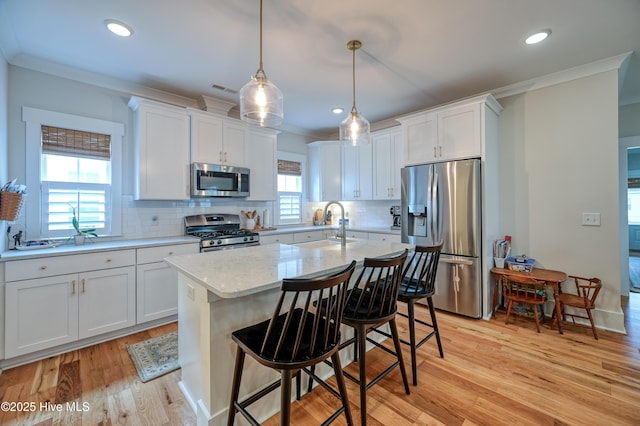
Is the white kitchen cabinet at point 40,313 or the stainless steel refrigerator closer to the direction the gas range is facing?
the stainless steel refrigerator

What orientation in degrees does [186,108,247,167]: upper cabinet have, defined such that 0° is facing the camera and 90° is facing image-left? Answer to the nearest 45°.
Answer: approximately 315°

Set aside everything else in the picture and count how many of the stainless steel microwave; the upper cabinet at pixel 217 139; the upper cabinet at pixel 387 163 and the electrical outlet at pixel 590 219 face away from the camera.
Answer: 0

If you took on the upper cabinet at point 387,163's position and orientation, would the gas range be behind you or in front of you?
in front

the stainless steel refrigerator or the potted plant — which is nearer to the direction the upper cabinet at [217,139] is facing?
the stainless steel refrigerator

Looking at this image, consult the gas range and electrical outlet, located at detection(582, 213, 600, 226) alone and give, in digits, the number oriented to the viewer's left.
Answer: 0

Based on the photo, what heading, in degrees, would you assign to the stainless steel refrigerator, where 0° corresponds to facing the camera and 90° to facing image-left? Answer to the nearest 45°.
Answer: approximately 45°

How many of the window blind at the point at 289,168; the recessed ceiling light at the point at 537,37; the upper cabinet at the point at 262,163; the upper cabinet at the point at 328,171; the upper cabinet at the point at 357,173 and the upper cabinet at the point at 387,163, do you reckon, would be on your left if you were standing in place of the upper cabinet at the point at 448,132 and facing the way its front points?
1

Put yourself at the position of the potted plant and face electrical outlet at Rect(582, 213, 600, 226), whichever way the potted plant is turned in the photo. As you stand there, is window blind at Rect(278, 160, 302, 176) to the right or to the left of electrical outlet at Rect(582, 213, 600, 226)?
left

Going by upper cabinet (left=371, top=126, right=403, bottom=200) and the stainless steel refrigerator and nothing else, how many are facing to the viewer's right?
0

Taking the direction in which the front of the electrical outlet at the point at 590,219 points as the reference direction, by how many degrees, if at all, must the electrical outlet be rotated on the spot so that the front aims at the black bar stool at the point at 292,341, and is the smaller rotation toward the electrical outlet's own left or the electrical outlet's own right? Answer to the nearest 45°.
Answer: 0° — it already faces it

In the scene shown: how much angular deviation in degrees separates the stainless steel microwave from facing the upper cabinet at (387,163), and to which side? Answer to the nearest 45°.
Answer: approximately 45° to its left

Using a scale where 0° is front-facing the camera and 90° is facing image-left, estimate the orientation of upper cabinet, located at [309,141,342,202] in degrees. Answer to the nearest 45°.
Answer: approximately 315°

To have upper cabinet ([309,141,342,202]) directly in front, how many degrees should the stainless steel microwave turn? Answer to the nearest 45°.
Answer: approximately 45° to its left

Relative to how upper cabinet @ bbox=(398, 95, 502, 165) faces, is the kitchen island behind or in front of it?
in front
